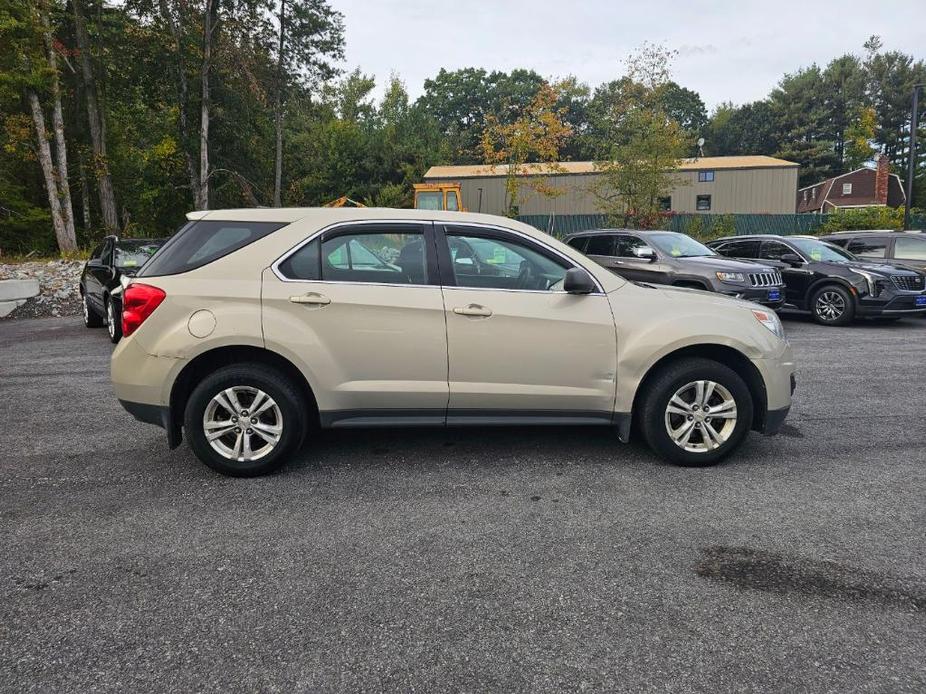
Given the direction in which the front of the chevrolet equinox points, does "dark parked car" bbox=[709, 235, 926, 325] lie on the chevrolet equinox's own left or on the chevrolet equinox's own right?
on the chevrolet equinox's own left

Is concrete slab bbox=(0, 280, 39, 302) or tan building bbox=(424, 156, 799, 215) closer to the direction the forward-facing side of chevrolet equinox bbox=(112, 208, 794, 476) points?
the tan building

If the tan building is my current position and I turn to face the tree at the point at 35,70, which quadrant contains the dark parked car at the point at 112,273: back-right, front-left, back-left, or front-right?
front-left

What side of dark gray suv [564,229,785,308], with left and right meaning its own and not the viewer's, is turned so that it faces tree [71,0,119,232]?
back

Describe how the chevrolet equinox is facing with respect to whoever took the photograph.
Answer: facing to the right of the viewer

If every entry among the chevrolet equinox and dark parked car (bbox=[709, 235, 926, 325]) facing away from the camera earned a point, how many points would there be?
0

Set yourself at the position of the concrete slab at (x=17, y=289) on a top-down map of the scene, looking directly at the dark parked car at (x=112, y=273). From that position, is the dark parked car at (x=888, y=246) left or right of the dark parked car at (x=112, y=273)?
left

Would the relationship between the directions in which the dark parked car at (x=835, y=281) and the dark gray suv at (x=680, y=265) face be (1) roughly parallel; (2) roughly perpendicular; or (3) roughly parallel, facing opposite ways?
roughly parallel

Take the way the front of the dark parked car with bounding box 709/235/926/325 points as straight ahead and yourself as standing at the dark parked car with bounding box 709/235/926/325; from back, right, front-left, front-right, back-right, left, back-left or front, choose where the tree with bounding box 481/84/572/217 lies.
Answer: back

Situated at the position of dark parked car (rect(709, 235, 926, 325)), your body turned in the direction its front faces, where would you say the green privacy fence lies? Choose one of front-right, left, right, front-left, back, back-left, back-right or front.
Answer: back-left

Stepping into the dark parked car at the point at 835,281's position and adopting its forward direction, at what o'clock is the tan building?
The tan building is roughly at 7 o'clock from the dark parked car.

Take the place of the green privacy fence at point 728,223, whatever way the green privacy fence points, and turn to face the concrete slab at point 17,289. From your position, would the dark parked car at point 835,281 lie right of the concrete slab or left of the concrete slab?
left

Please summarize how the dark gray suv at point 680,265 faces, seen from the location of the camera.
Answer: facing the viewer and to the right of the viewer
